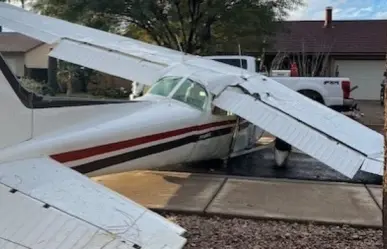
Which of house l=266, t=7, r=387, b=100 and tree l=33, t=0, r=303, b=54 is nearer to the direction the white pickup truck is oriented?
the tree

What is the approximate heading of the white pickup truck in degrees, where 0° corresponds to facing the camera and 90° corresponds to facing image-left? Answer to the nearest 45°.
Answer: approximately 90°

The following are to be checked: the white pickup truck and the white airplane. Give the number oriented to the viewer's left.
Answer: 1

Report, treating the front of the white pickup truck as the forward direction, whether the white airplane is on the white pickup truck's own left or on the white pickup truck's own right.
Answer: on the white pickup truck's own left

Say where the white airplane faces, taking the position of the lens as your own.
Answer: facing away from the viewer and to the right of the viewer

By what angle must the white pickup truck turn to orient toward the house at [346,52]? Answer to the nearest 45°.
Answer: approximately 90° to its right

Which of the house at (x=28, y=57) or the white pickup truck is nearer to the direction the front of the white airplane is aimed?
the white pickup truck

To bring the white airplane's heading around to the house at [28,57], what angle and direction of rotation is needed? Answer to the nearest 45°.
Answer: approximately 45° to its left

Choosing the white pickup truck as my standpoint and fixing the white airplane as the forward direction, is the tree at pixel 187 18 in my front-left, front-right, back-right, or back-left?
back-right

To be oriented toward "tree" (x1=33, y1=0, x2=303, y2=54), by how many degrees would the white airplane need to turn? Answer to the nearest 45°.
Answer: approximately 45° to its left

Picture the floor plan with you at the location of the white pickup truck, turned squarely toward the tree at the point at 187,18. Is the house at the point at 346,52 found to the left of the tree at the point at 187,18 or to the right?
right
